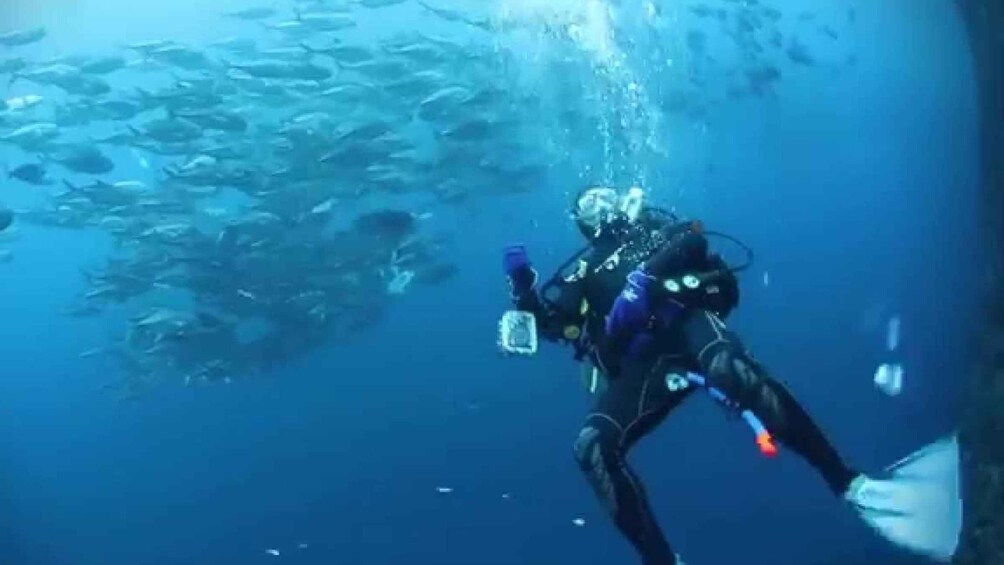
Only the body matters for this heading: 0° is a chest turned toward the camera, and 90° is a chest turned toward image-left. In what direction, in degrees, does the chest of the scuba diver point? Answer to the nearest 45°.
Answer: approximately 45°
